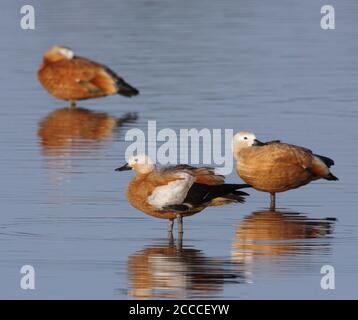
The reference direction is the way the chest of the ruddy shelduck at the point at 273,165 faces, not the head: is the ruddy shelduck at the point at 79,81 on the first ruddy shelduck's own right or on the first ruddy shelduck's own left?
on the first ruddy shelduck's own right

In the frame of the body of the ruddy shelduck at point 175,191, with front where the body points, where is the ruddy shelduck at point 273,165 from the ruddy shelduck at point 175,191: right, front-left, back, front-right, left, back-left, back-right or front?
back-right

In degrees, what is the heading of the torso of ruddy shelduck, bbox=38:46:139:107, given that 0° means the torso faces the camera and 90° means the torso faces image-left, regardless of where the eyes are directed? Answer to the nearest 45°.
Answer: approximately 90°

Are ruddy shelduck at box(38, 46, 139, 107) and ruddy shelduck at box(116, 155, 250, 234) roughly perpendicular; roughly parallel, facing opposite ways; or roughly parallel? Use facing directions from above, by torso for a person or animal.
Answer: roughly parallel

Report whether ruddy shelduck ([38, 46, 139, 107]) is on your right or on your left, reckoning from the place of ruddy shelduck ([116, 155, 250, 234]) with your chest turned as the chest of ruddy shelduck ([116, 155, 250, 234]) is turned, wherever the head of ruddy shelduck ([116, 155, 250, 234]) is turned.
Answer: on your right

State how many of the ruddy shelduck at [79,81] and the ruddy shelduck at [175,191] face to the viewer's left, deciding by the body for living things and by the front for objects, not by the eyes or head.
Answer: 2

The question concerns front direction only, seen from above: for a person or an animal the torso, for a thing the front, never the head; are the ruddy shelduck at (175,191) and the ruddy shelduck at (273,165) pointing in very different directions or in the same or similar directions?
same or similar directions

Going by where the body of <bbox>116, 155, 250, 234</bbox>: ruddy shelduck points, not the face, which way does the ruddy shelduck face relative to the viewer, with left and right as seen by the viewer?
facing to the left of the viewer

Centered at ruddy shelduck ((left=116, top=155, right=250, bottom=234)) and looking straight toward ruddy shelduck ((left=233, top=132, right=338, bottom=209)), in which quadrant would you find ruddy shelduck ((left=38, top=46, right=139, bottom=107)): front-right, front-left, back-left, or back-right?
front-left

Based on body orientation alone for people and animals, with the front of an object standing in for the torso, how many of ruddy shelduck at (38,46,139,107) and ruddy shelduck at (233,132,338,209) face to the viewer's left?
2

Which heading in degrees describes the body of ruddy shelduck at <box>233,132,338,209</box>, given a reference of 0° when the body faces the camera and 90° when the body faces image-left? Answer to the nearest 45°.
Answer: approximately 90°

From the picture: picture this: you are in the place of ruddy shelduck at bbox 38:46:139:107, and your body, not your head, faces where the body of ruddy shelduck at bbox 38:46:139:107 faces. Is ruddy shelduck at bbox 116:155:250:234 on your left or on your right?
on your left
